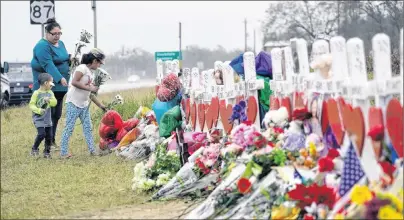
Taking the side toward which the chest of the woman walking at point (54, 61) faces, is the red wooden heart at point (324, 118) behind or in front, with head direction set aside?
in front

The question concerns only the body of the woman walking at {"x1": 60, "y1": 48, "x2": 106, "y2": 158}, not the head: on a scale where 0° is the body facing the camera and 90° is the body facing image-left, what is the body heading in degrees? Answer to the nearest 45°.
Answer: approximately 270°

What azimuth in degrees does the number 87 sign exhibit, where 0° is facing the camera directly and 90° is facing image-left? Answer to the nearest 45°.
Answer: approximately 0°

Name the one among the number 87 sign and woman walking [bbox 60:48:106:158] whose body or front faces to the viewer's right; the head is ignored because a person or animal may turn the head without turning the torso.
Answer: the woman walking

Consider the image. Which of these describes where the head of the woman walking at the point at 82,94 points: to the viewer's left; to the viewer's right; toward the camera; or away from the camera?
to the viewer's right

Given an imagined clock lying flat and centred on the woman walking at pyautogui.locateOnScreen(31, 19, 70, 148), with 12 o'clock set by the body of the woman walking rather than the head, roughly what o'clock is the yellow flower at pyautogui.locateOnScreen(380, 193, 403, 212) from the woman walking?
The yellow flower is roughly at 1 o'clock from the woman walking.

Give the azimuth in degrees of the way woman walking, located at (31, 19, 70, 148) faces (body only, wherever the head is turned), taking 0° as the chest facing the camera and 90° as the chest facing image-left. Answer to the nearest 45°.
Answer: approximately 315°

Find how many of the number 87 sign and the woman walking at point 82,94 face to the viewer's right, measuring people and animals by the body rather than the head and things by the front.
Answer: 1

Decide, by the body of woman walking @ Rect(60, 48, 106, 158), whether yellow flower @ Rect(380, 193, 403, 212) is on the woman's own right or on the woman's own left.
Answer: on the woman's own right

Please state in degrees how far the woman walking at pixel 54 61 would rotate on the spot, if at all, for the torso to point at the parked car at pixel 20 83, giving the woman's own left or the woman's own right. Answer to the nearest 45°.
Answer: approximately 135° to the woman's own left
